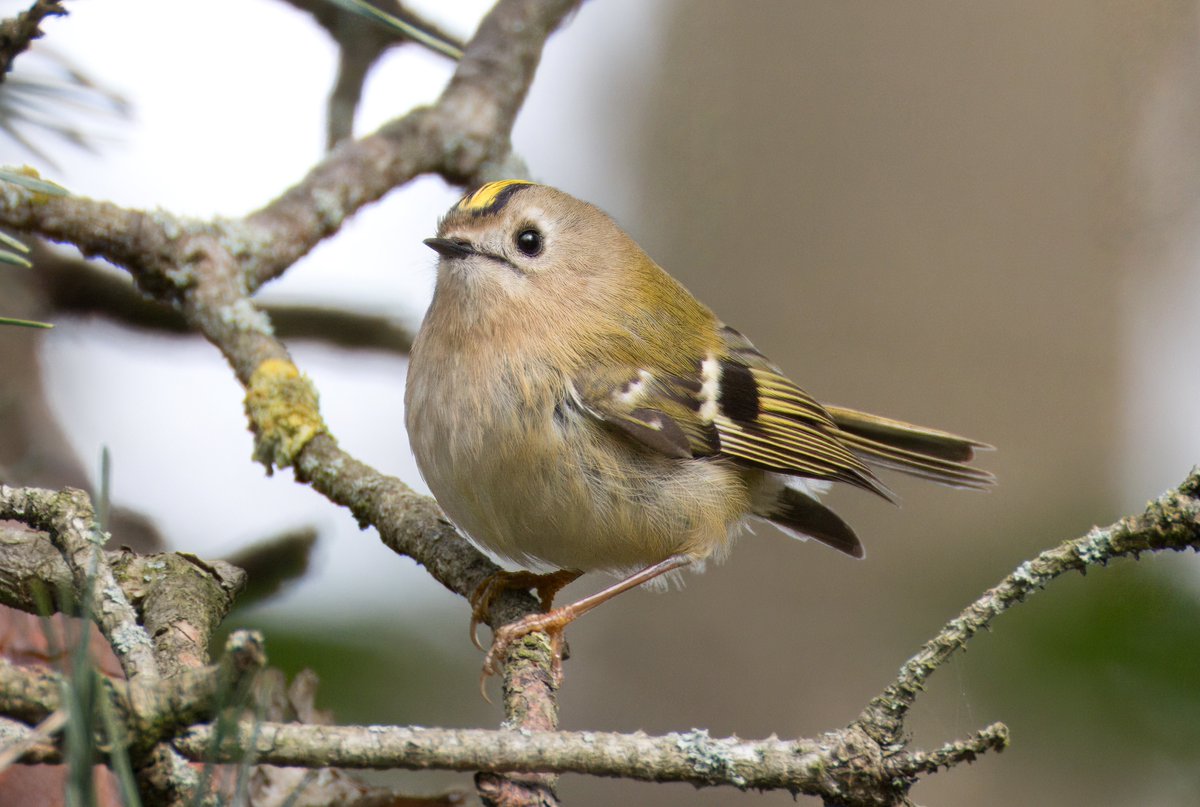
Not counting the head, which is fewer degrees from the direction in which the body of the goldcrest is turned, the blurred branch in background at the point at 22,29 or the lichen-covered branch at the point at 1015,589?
the blurred branch in background

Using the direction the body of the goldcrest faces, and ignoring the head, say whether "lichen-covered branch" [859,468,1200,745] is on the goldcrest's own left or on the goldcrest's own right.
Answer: on the goldcrest's own left

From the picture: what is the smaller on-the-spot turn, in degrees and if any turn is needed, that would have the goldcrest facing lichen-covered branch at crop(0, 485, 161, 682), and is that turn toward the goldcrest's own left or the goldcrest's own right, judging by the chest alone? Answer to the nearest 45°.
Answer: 0° — it already faces it

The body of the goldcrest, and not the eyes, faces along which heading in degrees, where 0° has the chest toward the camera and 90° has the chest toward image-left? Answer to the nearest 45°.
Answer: approximately 45°
